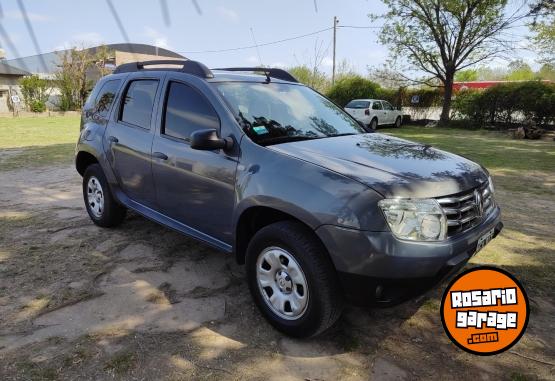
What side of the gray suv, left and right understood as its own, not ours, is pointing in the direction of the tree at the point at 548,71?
left

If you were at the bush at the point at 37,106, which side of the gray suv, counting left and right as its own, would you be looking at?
back

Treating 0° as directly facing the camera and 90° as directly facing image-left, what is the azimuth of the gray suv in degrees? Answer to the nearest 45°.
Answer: approximately 315°

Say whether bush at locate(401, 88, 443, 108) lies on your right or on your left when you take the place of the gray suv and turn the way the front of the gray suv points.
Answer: on your left

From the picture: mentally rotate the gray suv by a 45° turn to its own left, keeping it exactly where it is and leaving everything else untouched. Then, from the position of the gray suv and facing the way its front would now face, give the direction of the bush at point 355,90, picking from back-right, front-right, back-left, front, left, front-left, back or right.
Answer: left

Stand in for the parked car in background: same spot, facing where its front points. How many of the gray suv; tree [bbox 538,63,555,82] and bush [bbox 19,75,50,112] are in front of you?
1

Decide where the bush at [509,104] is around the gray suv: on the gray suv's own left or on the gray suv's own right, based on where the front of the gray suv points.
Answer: on the gray suv's own left

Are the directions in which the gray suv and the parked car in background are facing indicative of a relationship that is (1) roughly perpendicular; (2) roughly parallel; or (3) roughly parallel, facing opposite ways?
roughly perpendicular
